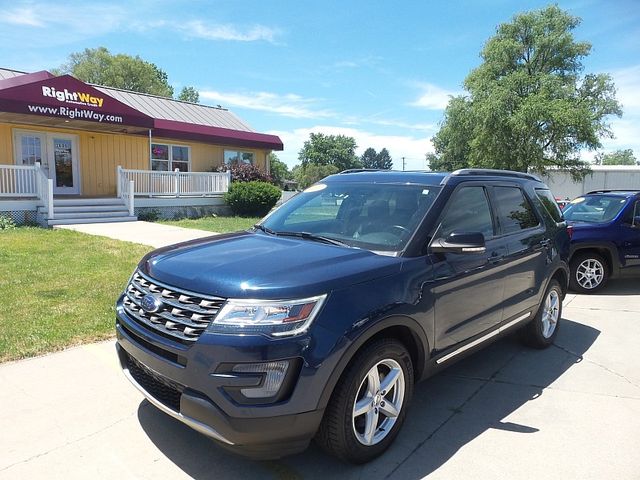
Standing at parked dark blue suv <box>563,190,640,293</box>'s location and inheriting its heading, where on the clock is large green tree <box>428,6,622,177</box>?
The large green tree is roughly at 4 o'clock from the parked dark blue suv.

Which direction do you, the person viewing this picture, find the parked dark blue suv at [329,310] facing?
facing the viewer and to the left of the viewer

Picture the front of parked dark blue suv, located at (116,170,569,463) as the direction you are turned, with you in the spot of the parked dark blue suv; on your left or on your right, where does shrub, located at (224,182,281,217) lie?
on your right

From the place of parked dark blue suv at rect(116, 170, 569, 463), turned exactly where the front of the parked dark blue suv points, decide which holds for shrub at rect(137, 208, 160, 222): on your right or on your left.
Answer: on your right

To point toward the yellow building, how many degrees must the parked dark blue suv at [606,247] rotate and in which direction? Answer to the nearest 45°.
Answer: approximately 45° to its right

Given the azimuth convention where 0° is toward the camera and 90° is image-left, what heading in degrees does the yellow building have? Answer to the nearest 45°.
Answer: approximately 315°

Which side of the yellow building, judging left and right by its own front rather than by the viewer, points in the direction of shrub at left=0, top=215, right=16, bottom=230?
right

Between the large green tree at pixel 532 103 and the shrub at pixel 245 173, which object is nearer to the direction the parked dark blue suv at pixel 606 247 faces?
the shrub

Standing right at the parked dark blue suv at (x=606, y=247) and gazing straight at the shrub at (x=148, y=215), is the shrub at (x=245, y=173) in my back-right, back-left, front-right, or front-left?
front-right

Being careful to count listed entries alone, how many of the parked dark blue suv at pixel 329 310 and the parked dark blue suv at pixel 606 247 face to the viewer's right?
0

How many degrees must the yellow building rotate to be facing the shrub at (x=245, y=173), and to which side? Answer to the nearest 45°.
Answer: approximately 90° to its left

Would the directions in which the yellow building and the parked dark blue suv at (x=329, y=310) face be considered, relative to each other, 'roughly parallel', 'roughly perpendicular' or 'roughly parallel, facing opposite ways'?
roughly perpendicular

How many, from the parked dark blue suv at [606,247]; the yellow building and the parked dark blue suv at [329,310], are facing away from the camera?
0

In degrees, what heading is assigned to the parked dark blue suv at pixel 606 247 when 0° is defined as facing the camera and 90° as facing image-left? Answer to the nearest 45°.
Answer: approximately 45°

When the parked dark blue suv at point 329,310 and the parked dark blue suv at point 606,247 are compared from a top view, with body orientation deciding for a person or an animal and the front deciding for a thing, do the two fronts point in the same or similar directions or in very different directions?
same or similar directions
